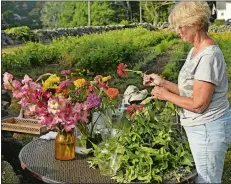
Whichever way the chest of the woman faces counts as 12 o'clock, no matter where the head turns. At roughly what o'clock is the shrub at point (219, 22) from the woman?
The shrub is roughly at 3 o'clock from the woman.

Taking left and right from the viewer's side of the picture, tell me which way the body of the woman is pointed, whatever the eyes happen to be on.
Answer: facing to the left of the viewer

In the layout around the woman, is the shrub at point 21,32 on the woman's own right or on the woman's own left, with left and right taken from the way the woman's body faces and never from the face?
on the woman's own right

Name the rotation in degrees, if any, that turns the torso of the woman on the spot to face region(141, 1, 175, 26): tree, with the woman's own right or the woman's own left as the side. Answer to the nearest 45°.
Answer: approximately 90° to the woman's own right

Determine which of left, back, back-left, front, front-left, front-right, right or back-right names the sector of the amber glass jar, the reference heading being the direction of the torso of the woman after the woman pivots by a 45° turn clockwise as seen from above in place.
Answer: front-left

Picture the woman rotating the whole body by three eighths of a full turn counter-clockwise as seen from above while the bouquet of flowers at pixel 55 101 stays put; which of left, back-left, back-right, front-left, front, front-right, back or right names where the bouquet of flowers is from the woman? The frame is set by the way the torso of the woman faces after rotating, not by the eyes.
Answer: back-right

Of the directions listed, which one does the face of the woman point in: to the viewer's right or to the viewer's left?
to the viewer's left

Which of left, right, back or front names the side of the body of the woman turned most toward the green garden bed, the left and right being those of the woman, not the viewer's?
right
